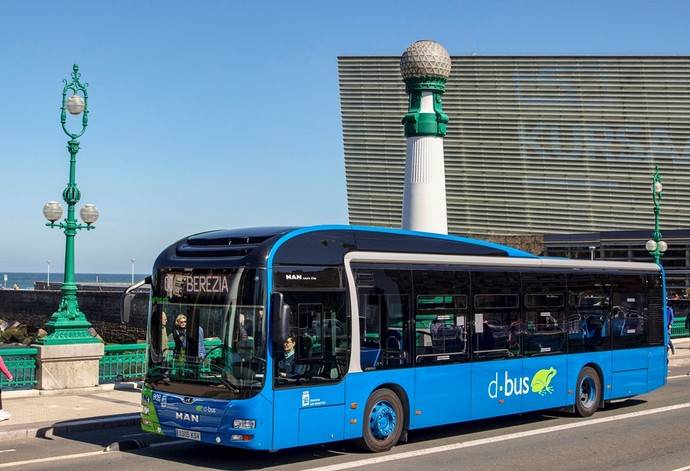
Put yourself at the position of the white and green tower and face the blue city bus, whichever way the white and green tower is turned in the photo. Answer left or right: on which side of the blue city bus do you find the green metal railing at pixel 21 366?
right

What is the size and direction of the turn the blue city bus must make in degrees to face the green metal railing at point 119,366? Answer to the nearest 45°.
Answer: approximately 90° to its right

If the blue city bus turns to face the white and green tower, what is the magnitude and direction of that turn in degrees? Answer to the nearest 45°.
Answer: approximately 135° to its right

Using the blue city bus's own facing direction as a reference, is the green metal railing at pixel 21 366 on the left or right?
on its right

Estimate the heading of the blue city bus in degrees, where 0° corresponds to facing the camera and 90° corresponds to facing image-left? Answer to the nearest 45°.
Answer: approximately 45°

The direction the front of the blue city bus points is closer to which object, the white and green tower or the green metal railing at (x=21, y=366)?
the green metal railing

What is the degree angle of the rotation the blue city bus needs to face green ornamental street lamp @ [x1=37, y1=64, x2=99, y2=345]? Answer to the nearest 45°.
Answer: approximately 90° to its right

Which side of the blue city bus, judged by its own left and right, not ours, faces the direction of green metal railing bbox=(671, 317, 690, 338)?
back
